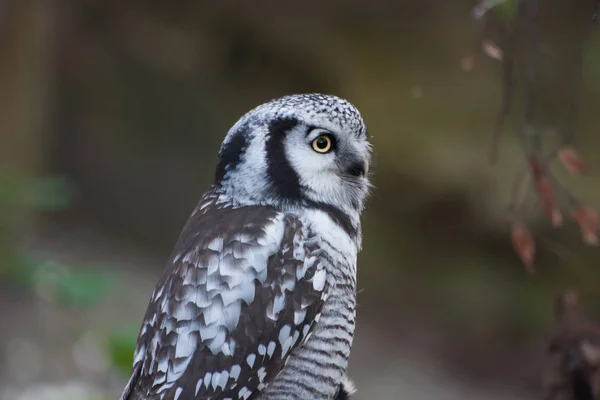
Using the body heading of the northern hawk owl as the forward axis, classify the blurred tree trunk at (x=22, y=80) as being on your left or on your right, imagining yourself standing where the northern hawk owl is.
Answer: on your left

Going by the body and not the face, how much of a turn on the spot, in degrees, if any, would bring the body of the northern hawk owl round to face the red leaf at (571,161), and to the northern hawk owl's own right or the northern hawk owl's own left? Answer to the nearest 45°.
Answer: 0° — it already faces it

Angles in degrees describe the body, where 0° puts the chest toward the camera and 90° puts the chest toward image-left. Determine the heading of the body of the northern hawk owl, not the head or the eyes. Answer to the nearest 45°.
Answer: approximately 270°

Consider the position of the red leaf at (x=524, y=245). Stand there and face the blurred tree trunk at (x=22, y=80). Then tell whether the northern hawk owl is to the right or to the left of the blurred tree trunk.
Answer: left

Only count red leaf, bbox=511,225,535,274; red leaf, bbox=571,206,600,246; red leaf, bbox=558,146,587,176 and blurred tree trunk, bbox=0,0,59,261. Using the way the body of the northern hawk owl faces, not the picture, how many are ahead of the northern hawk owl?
3

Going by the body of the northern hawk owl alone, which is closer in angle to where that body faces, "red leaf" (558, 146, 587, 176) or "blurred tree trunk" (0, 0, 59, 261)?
the red leaf

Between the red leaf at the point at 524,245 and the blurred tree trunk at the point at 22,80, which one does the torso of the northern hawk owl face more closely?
the red leaf

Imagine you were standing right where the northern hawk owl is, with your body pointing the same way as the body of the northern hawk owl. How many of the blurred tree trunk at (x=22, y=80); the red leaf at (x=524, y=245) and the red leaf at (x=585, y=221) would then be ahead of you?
2

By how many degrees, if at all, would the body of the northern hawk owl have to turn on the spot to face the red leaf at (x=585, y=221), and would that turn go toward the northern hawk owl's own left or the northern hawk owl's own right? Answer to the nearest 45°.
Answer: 0° — it already faces it
